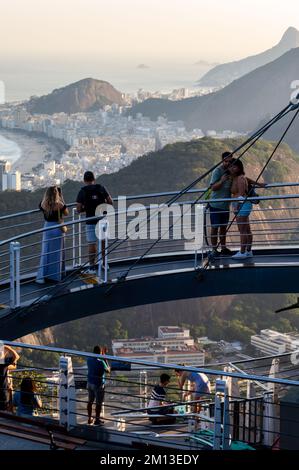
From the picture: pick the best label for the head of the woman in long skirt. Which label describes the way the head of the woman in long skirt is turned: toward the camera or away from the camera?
away from the camera

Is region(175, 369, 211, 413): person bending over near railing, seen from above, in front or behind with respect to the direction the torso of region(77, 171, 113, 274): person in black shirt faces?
behind

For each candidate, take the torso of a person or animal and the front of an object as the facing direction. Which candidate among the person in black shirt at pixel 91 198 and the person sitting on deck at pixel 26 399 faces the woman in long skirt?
the person sitting on deck

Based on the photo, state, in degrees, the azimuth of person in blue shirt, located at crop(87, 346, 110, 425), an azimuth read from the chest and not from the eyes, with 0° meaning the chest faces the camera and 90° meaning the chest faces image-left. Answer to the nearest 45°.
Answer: approximately 225°

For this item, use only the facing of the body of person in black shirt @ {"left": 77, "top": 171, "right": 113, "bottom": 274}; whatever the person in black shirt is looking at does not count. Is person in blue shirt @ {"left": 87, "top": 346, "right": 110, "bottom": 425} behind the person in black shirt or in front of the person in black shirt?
behind

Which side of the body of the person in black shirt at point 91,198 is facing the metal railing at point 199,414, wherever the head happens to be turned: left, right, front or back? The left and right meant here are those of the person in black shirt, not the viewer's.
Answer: back

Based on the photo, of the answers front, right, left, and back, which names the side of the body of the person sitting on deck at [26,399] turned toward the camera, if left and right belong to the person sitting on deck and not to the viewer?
back

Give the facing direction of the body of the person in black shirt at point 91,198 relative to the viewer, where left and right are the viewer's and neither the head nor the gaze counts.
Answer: facing away from the viewer

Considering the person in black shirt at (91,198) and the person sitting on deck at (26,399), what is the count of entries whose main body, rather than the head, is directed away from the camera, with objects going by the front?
2
